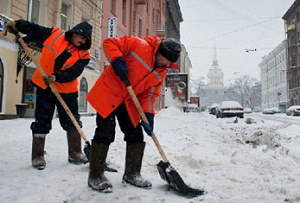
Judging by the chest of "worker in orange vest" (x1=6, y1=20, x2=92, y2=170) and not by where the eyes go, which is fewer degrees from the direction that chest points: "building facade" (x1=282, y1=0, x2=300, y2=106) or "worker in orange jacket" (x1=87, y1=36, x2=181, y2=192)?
the worker in orange jacket

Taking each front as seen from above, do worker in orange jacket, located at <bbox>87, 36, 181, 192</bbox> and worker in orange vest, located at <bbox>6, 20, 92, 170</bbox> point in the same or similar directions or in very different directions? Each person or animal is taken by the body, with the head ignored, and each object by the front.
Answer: same or similar directions

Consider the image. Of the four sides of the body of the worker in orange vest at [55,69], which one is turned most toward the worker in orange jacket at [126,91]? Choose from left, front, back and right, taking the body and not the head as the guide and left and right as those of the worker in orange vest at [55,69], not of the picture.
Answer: front

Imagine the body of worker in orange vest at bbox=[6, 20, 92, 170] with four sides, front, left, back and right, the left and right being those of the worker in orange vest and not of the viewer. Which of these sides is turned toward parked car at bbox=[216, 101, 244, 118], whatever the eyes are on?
left

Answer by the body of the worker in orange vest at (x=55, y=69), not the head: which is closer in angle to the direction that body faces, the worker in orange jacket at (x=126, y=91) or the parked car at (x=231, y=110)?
the worker in orange jacket

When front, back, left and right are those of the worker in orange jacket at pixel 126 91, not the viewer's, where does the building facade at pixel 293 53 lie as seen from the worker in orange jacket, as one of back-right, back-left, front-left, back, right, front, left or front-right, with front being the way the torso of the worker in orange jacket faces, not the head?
left

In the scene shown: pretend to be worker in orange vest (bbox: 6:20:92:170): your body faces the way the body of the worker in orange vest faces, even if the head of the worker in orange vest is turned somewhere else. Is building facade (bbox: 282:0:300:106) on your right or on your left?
on your left

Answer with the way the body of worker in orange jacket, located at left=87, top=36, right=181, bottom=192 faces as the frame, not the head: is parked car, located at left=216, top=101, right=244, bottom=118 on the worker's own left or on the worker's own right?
on the worker's own left

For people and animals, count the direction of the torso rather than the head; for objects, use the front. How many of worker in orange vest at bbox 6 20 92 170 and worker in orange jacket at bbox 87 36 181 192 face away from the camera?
0

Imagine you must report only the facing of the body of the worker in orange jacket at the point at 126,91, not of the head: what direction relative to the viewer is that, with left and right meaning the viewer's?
facing the viewer and to the right of the viewer

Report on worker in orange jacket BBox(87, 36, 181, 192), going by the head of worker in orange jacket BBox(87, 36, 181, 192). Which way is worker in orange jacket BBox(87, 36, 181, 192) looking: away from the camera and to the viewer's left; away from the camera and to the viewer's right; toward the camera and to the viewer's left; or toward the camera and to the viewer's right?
toward the camera and to the viewer's right
